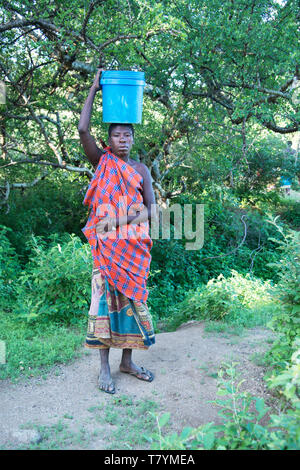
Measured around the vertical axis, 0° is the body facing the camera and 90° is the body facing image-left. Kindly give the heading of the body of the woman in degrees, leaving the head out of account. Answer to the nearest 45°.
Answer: approximately 0°
